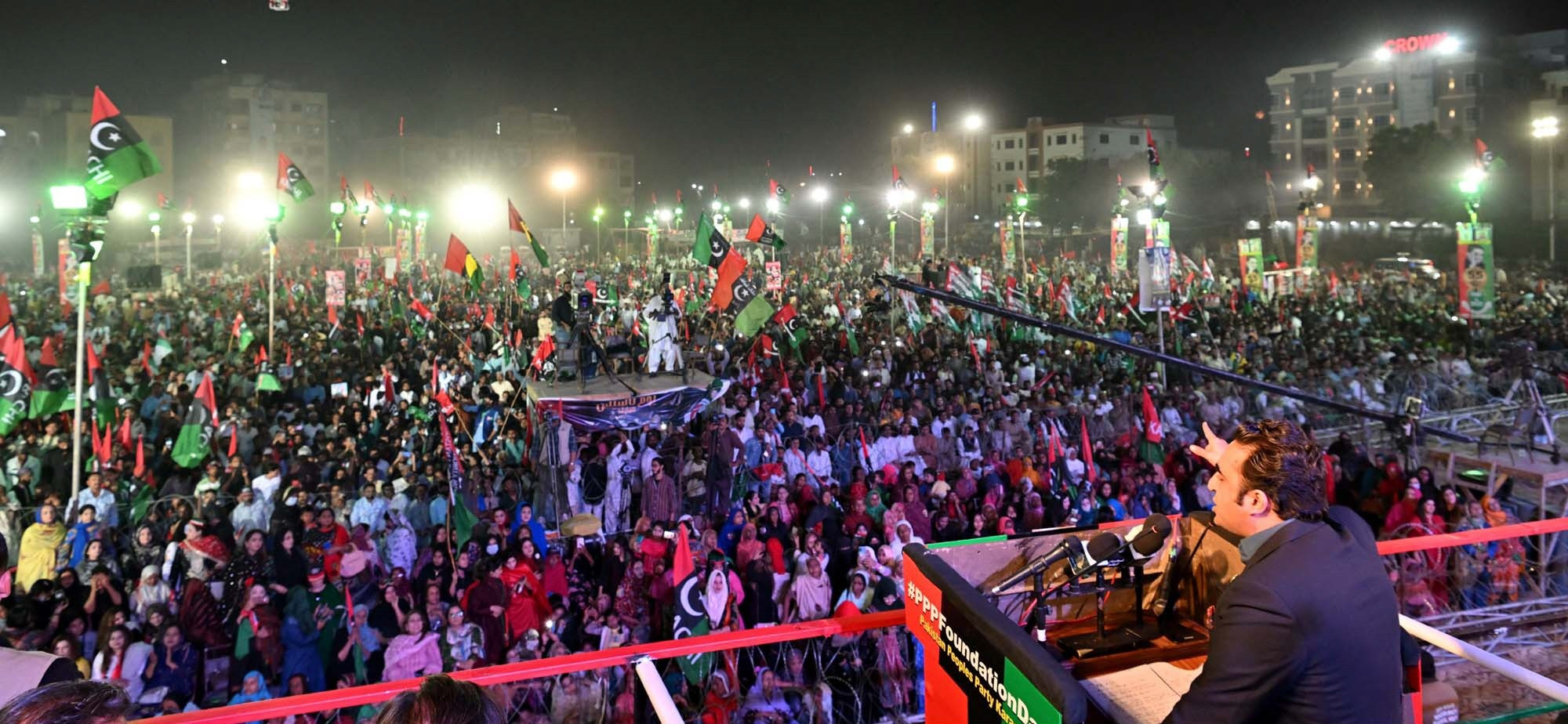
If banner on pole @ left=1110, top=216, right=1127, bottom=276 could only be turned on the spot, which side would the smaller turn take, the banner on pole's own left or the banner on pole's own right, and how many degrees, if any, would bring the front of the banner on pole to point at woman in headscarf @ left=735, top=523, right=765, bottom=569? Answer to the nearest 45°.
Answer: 0° — it already faces them

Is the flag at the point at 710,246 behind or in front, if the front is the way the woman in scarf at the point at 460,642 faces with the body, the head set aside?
behind

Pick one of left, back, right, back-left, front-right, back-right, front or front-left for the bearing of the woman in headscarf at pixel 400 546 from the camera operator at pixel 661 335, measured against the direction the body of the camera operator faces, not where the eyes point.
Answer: front-right

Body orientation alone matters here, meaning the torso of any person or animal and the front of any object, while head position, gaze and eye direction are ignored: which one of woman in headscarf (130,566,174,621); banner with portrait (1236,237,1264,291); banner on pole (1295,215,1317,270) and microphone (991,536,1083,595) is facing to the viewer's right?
the microphone

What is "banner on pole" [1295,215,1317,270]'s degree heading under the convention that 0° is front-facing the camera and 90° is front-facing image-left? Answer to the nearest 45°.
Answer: approximately 0°

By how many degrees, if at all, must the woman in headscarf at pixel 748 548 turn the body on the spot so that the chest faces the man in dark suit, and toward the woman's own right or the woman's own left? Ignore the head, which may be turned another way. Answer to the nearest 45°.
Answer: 0° — they already face them

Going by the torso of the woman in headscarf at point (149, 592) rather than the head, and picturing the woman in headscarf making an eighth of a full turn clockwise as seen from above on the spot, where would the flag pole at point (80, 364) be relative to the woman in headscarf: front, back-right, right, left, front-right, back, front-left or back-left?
back-right

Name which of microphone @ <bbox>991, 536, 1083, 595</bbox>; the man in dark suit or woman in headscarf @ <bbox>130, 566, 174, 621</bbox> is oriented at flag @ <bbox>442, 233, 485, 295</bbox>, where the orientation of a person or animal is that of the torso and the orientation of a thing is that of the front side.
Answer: the man in dark suit

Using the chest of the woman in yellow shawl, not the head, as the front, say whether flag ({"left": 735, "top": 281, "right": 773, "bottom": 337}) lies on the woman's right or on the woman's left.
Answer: on the woman's left

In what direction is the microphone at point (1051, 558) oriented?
to the viewer's right
